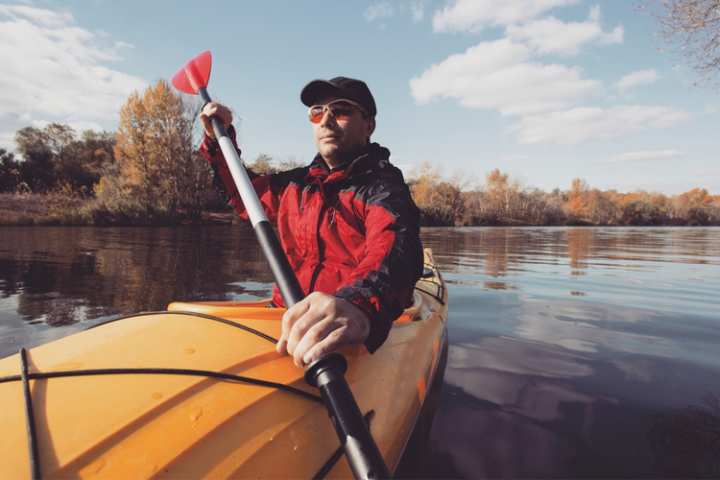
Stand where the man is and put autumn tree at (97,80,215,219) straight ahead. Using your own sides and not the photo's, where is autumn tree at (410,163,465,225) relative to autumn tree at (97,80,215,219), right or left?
right

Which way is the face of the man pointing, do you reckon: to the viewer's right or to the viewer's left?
to the viewer's left

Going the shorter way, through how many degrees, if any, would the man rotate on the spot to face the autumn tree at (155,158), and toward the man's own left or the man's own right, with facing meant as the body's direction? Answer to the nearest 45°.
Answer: approximately 135° to the man's own right

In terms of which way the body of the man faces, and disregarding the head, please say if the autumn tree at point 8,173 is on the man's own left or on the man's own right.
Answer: on the man's own right

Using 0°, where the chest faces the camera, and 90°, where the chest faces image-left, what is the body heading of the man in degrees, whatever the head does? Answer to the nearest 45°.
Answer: approximately 45°
